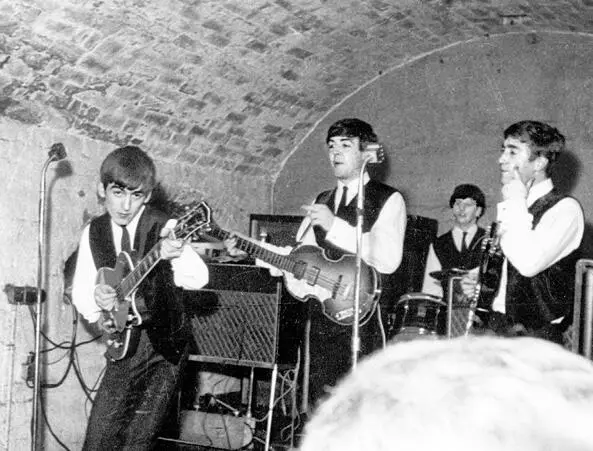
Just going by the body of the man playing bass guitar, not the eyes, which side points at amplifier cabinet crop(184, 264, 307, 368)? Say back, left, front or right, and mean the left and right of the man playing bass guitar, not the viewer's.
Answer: right

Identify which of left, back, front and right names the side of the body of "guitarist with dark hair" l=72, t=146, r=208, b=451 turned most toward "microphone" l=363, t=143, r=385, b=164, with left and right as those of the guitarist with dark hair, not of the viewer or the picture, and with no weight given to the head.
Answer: left

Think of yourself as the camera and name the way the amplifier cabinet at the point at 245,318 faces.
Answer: facing the viewer and to the left of the viewer

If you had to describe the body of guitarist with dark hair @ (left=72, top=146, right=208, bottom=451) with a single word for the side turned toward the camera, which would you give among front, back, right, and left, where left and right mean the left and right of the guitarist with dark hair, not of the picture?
front

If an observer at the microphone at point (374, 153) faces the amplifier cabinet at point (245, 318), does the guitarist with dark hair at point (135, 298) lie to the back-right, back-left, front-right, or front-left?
front-left

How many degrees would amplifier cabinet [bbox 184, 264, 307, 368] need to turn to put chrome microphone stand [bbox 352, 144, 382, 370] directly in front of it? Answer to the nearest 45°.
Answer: approximately 45° to its left

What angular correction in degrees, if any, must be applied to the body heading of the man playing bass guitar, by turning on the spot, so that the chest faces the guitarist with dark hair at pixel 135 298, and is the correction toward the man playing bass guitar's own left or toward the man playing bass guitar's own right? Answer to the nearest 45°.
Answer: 0° — they already face them

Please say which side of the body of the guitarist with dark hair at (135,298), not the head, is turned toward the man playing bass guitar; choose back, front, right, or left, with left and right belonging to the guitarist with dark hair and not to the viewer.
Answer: left

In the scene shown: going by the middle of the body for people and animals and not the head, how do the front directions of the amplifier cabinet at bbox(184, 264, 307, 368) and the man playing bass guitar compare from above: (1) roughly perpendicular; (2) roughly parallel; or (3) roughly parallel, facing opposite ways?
roughly parallel

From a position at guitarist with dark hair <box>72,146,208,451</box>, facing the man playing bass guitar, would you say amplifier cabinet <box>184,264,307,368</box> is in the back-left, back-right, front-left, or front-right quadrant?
front-left

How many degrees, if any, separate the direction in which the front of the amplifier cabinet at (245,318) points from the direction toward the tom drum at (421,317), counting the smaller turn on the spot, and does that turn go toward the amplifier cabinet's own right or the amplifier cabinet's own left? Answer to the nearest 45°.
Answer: approximately 135° to the amplifier cabinet's own left

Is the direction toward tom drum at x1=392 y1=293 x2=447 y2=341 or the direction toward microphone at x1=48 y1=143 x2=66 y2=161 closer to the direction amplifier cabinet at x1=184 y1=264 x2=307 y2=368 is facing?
the microphone

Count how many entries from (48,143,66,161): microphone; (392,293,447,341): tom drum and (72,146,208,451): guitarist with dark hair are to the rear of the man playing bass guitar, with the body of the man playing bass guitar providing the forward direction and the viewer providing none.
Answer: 1

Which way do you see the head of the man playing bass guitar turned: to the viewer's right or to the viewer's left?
to the viewer's left

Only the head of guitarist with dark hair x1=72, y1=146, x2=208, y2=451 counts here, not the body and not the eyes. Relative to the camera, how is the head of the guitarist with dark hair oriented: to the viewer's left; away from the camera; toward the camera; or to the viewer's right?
toward the camera

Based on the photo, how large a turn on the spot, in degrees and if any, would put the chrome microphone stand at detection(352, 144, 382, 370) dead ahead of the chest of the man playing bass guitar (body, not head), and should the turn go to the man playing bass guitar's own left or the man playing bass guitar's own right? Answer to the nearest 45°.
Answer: approximately 45° to the man playing bass guitar's own left

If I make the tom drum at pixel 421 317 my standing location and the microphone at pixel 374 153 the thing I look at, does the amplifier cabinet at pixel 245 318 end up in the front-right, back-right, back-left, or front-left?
front-right

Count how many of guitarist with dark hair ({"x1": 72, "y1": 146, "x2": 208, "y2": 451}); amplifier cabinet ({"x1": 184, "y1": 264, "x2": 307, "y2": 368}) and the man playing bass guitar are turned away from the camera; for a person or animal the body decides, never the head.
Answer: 0
